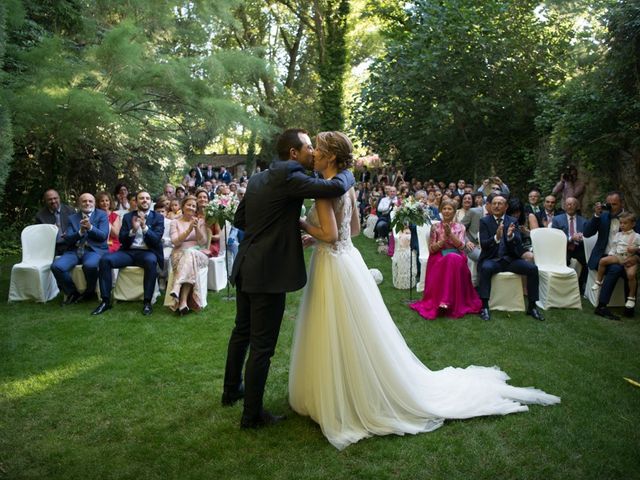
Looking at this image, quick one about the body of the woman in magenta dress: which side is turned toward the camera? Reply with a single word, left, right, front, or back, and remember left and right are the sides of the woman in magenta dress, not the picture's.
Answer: front

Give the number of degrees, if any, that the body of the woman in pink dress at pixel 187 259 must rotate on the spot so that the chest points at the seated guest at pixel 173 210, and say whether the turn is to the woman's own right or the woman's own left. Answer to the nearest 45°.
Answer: approximately 180°

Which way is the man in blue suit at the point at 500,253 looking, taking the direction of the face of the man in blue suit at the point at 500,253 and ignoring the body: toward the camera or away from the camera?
toward the camera

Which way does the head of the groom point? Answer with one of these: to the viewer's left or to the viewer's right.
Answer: to the viewer's right

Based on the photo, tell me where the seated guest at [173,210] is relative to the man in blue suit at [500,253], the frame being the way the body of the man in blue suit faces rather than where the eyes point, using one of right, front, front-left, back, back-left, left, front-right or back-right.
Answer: right

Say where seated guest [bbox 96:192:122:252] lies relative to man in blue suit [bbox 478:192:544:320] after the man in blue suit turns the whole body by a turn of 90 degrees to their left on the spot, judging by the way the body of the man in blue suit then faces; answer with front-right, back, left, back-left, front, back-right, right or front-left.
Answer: back

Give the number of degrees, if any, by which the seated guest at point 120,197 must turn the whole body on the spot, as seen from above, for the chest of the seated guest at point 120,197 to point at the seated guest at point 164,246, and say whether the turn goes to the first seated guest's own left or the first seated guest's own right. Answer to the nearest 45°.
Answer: approximately 45° to the first seated guest's own left

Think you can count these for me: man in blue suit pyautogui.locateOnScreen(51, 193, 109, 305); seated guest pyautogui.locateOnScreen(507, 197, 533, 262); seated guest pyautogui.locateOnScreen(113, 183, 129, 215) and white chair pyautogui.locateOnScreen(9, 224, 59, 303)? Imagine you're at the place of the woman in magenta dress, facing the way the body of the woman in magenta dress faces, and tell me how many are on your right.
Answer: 3

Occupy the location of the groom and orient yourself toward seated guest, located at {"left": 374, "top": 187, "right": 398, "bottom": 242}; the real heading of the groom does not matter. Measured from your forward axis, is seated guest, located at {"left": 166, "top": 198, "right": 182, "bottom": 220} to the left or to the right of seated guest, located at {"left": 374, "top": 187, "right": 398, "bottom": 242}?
left

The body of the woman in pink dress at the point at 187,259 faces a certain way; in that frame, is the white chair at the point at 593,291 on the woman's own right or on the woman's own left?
on the woman's own left

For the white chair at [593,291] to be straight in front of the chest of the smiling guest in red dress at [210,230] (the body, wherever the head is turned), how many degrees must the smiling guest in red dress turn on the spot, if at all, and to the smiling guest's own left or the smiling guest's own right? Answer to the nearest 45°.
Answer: approximately 90° to the smiling guest's own left

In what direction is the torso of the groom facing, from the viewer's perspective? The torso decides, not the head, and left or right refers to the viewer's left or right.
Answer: facing away from the viewer and to the right of the viewer

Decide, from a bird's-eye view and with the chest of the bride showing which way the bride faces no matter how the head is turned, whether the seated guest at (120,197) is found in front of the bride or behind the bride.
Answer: in front

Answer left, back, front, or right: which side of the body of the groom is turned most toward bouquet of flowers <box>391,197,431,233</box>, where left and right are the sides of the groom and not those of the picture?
front

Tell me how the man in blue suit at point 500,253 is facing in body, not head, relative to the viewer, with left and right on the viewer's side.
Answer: facing the viewer

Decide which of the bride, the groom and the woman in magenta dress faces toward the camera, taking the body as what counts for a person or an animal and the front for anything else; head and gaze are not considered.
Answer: the woman in magenta dress
